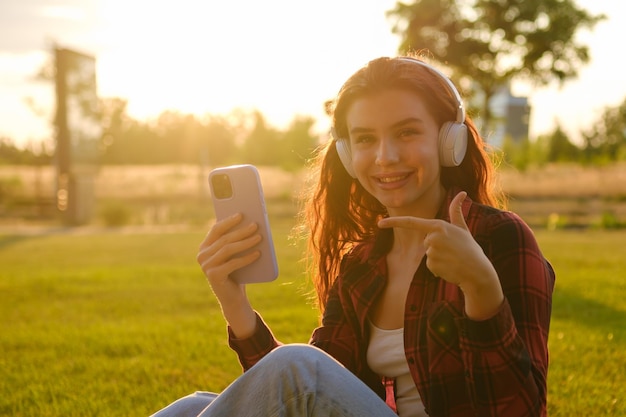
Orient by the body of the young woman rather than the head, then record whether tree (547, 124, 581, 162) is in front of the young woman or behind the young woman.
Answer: behind

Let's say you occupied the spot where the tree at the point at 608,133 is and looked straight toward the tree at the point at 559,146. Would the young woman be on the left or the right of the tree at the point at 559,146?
left

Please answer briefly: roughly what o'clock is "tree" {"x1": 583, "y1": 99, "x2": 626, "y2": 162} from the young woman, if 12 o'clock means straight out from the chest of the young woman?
The tree is roughly at 5 o'clock from the young woman.

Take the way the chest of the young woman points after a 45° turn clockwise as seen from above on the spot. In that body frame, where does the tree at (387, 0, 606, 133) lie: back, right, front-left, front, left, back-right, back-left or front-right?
right

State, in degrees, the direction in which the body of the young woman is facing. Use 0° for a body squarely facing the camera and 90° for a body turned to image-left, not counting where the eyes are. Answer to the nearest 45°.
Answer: approximately 45°
